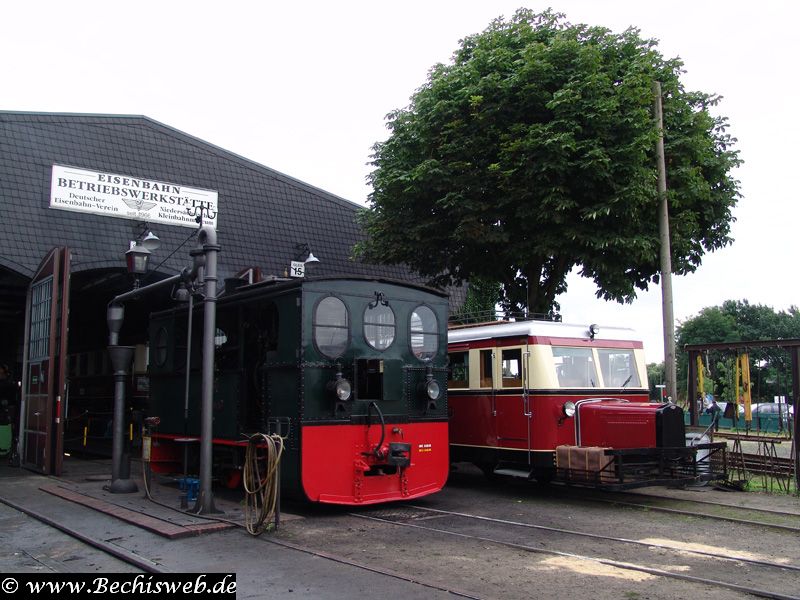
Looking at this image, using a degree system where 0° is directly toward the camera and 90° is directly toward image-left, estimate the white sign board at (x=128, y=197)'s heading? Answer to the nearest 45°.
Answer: approximately 315°

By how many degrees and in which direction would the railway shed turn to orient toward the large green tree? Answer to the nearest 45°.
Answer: approximately 45° to its left

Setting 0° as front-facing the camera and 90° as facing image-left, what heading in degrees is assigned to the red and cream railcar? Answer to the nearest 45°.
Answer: approximately 315°

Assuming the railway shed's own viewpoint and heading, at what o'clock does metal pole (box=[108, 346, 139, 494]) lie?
The metal pole is roughly at 1 o'clock from the railway shed.

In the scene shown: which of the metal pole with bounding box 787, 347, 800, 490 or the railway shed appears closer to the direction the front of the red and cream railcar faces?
the metal pole
